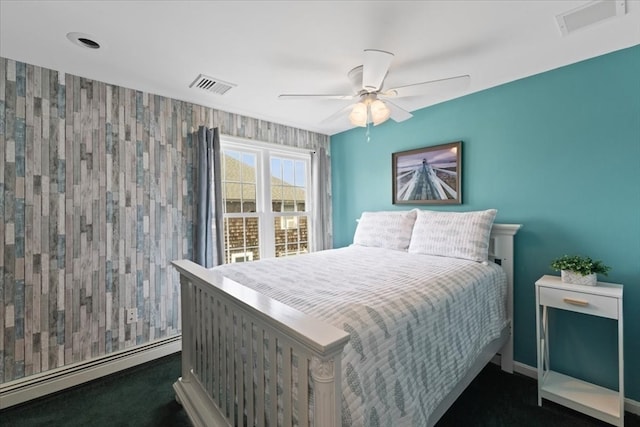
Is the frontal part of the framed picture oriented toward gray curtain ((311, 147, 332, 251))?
no

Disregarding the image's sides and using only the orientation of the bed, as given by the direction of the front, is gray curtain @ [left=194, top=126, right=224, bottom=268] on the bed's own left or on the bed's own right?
on the bed's own right

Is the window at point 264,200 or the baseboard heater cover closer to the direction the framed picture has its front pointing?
the baseboard heater cover

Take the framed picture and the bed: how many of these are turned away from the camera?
0

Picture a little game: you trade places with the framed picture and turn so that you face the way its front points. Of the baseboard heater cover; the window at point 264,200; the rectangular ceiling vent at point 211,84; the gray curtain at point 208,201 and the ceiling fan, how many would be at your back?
0

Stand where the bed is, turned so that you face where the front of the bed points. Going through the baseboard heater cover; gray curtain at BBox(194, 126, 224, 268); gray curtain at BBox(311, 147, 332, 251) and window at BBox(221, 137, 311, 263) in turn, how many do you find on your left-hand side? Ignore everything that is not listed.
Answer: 0

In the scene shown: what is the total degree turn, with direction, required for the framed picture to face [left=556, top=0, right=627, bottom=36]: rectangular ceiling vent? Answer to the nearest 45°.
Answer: approximately 90° to its left

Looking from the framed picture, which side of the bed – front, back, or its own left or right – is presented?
back

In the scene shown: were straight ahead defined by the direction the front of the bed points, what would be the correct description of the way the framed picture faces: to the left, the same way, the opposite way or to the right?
the same way

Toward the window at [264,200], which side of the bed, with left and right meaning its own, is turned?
right

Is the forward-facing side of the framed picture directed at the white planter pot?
no

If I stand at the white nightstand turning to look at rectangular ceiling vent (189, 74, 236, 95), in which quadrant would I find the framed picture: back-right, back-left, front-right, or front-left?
front-right

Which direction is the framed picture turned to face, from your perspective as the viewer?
facing the viewer and to the left of the viewer

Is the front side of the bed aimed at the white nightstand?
no

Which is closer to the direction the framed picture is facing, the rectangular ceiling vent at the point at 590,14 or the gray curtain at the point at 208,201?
the gray curtain

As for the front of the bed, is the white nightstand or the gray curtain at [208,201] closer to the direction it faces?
the gray curtain

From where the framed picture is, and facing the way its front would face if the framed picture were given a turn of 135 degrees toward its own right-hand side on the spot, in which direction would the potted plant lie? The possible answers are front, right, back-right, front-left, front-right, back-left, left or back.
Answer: back-right

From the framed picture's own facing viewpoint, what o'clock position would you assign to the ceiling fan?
The ceiling fan is roughly at 11 o'clock from the framed picture.
